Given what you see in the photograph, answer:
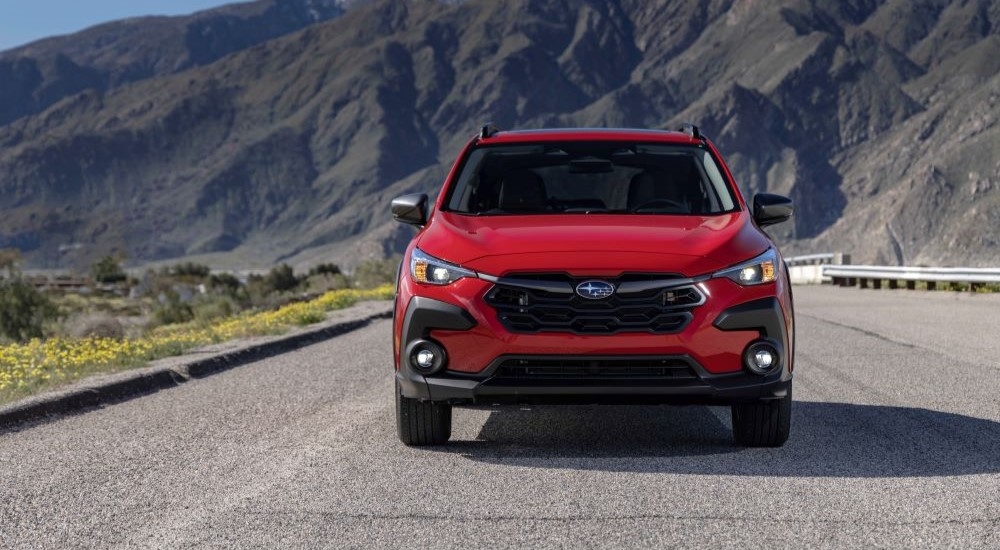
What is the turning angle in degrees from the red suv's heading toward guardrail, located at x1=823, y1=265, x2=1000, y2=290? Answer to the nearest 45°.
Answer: approximately 180°

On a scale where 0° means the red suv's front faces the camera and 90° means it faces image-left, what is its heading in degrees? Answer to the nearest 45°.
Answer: approximately 0°

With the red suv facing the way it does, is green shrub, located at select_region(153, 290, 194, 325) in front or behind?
behind

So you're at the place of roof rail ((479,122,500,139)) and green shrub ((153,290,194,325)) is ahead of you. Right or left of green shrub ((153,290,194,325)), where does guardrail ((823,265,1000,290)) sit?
right
